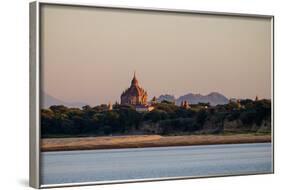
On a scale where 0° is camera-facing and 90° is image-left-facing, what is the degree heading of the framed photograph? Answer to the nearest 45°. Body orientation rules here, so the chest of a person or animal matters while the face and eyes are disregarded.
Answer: approximately 315°
